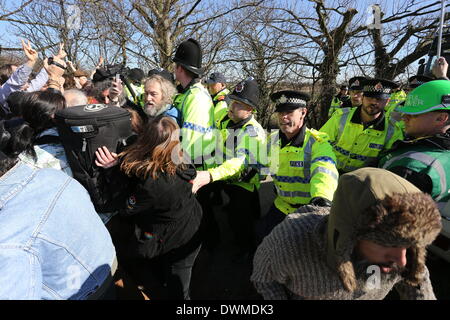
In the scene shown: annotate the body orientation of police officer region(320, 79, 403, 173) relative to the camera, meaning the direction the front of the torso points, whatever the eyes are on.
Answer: toward the camera

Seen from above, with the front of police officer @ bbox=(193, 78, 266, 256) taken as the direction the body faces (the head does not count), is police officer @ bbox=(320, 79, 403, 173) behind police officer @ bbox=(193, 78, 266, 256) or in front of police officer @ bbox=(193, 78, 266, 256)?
behind

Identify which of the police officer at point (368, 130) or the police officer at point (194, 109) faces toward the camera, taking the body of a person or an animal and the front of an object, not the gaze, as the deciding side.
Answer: the police officer at point (368, 130)

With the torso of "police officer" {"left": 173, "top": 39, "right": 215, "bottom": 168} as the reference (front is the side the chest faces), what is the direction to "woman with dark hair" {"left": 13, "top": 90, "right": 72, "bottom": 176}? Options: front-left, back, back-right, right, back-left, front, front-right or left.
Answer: left

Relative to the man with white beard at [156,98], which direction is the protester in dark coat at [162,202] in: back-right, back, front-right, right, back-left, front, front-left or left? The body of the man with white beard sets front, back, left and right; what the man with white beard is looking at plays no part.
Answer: front-left

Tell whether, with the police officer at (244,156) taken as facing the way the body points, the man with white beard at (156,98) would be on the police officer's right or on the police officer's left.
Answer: on the police officer's right

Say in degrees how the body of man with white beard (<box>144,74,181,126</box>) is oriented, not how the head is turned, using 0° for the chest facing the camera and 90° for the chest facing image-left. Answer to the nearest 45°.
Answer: approximately 45°

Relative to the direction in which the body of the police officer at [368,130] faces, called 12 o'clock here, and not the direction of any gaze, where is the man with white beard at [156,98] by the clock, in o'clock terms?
The man with white beard is roughly at 2 o'clock from the police officer.

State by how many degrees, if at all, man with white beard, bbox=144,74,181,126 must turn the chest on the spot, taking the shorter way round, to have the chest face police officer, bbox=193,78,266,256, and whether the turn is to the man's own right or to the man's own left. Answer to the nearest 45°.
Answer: approximately 135° to the man's own left

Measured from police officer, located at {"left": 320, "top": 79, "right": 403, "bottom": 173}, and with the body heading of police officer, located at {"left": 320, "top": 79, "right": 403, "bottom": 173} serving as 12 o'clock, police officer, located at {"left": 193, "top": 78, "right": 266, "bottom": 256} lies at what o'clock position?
police officer, located at {"left": 193, "top": 78, "right": 266, "bottom": 256} is roughly at 2 o'clock from police officer, located at {"left": 320, "top": 79, "right": 403, "bottom": 173}.

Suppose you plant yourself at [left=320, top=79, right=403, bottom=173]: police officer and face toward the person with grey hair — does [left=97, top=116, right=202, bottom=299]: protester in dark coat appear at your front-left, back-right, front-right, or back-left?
front-left

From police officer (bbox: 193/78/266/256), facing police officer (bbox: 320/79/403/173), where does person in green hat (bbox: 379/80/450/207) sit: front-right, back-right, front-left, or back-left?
front-right

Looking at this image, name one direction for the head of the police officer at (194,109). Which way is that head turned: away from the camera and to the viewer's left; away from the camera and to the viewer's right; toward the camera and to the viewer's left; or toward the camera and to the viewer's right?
away from the camera and to the viewer's left

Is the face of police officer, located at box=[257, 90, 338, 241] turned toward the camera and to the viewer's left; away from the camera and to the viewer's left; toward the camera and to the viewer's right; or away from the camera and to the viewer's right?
toward the camera and to the viewer's left

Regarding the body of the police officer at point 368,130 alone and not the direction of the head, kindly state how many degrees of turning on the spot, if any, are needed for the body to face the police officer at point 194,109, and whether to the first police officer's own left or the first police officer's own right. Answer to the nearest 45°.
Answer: approximately 45° to the first police officer's own right

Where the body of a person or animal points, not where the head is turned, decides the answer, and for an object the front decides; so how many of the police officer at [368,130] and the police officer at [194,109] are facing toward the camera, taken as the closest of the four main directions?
1

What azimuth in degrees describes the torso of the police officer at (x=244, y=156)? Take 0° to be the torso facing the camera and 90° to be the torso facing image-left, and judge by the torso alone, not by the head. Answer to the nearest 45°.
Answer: approximately 45°
